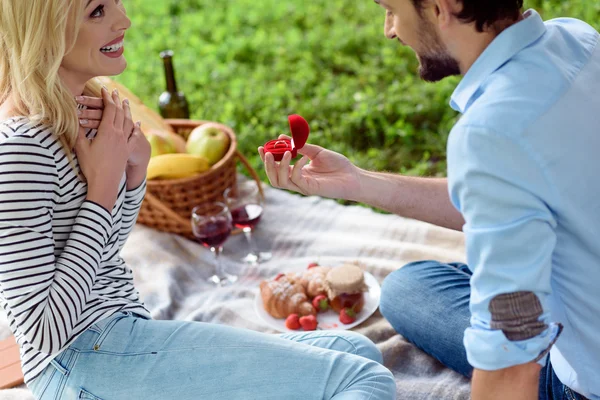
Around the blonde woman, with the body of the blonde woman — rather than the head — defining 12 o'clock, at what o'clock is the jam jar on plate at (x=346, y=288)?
The jam jar on plate is roughly at 11 o'clock from the blonde woman.

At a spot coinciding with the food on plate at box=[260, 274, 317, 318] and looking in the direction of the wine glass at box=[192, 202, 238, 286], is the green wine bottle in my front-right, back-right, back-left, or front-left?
front-right

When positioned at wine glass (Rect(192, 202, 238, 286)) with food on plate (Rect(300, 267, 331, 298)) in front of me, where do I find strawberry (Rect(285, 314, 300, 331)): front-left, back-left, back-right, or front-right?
front-right

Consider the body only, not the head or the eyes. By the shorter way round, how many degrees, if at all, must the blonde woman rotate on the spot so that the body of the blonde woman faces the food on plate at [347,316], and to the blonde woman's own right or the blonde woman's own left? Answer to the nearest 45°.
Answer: approximately 45° to the blonde woman's own left

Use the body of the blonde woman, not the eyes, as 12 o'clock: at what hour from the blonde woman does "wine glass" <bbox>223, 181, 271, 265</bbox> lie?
The wine glass is roughly at 10 o'clock from the blonde woman.

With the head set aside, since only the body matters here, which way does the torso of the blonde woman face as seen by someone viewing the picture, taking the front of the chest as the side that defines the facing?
to the viewer's right

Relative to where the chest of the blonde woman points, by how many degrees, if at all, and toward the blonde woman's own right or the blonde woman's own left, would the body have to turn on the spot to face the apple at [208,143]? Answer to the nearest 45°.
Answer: approximately 90° to the blonde woman's own left

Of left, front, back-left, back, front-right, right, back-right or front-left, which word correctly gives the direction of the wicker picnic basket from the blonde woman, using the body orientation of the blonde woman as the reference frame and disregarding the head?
left

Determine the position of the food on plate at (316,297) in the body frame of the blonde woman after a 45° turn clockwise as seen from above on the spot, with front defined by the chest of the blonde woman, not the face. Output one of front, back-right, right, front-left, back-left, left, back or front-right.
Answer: left

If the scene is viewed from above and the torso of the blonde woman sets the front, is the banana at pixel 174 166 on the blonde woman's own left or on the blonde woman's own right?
on the blonde woman's own left

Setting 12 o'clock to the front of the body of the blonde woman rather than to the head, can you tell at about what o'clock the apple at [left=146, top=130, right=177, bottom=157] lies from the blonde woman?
The apple is roughly at 9 o'clock from the blonde woman.
